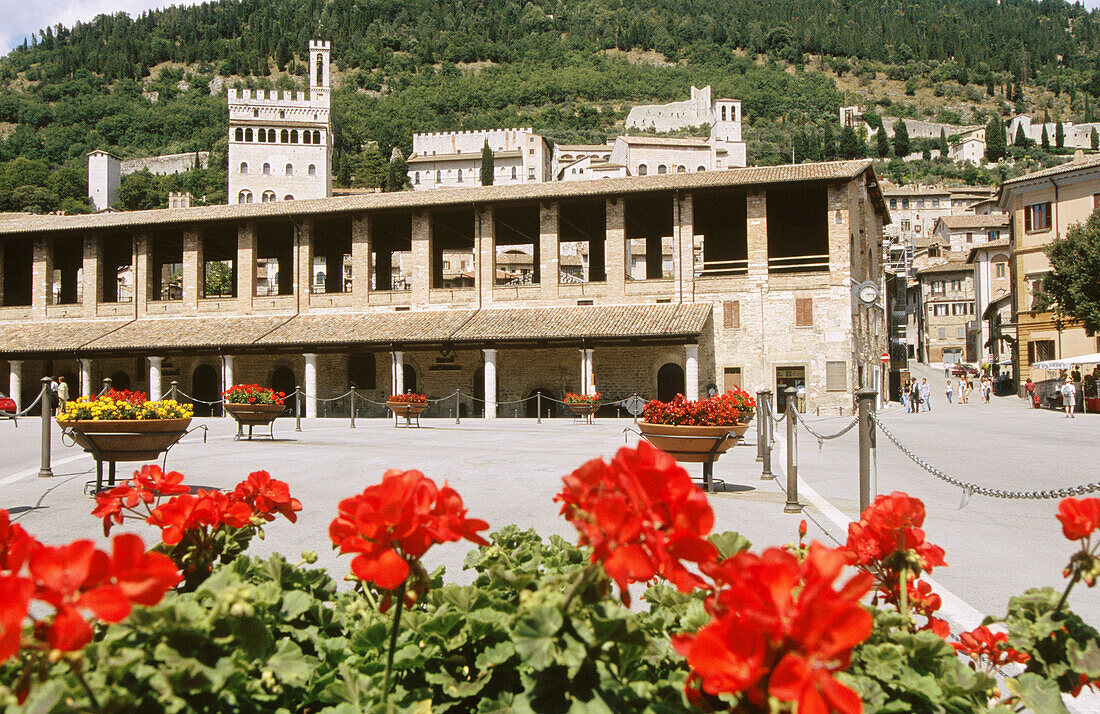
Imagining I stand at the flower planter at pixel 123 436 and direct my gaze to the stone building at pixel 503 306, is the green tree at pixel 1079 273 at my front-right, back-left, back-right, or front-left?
front-right

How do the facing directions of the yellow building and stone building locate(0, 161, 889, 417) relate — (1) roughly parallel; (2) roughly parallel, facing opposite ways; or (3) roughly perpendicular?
roughly perpendicular

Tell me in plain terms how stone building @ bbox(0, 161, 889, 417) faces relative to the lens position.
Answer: facing the viewer

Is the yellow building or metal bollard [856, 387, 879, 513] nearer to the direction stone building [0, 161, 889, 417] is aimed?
the metal bollard

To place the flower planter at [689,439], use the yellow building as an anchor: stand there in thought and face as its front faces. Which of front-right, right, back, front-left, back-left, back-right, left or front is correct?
front-left

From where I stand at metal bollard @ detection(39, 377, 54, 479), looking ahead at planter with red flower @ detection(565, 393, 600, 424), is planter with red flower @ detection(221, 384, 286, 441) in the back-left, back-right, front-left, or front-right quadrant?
front-left

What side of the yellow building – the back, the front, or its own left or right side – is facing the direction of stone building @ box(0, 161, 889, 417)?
front

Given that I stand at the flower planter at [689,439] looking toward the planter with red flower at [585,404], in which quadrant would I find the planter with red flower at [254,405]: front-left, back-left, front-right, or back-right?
front-left

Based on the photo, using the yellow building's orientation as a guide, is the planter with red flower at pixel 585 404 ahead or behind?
ahead

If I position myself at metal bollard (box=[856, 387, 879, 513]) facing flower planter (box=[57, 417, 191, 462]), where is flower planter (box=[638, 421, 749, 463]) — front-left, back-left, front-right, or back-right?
front-right

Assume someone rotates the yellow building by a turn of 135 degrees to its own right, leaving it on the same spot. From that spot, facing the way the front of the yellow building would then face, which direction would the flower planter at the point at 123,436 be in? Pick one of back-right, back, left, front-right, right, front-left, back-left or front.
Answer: back

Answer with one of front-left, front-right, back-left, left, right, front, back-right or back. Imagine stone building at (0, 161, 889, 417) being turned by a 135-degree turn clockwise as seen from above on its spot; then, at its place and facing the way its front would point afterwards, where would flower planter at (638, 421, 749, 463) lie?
back-left

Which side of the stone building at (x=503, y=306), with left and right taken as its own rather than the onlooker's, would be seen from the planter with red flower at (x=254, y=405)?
front

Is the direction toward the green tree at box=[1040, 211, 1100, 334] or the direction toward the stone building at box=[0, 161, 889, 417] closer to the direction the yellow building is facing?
the stone building

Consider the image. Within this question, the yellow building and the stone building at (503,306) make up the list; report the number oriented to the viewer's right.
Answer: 0

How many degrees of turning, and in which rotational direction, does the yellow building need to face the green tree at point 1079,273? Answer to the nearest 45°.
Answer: approximately 45° to its left

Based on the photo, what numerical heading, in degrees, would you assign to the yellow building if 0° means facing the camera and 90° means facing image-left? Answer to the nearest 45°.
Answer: approximately 45°

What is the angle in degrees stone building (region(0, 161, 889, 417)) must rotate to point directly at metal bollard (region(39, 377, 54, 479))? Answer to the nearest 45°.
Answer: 0° — it already faces it

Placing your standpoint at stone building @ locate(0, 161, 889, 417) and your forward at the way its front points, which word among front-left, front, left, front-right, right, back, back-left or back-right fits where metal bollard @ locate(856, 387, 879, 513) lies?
front
